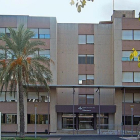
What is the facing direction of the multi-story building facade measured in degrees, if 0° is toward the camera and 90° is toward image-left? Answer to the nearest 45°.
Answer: approximately 0°

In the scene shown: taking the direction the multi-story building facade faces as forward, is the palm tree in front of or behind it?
in front
